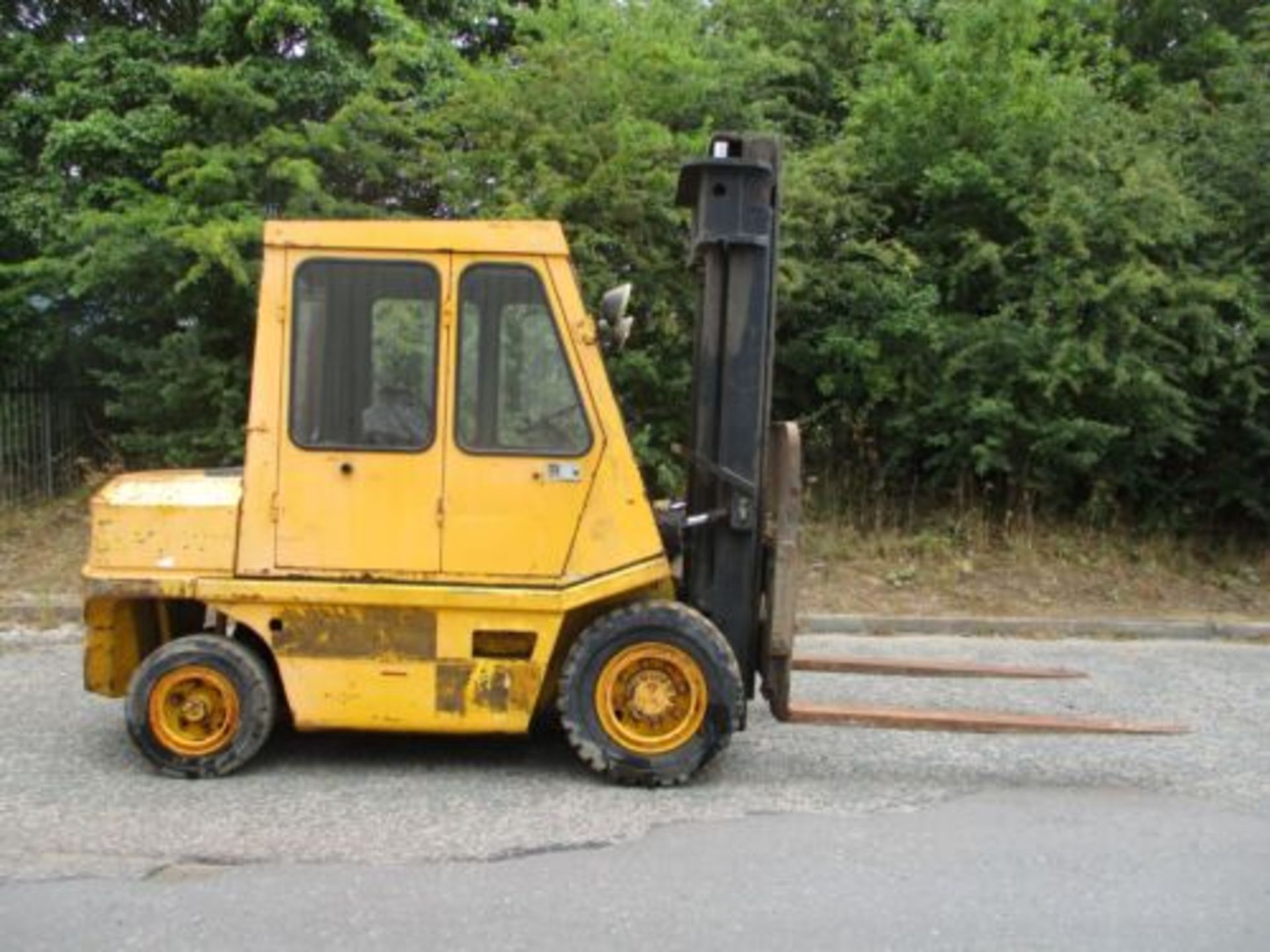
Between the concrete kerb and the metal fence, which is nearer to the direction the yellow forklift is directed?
the concrete kerb

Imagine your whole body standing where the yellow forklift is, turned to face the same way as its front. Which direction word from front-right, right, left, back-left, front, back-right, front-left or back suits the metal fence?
back-left

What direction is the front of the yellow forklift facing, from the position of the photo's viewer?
facing to the right of the viewer

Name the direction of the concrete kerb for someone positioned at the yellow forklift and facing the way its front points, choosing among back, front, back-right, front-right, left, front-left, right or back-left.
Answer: front-left
